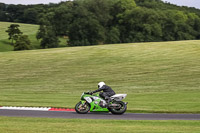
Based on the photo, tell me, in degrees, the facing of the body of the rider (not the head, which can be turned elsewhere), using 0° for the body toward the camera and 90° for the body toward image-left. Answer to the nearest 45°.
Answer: approximately 90°

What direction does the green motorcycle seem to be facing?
to the viewer's left
